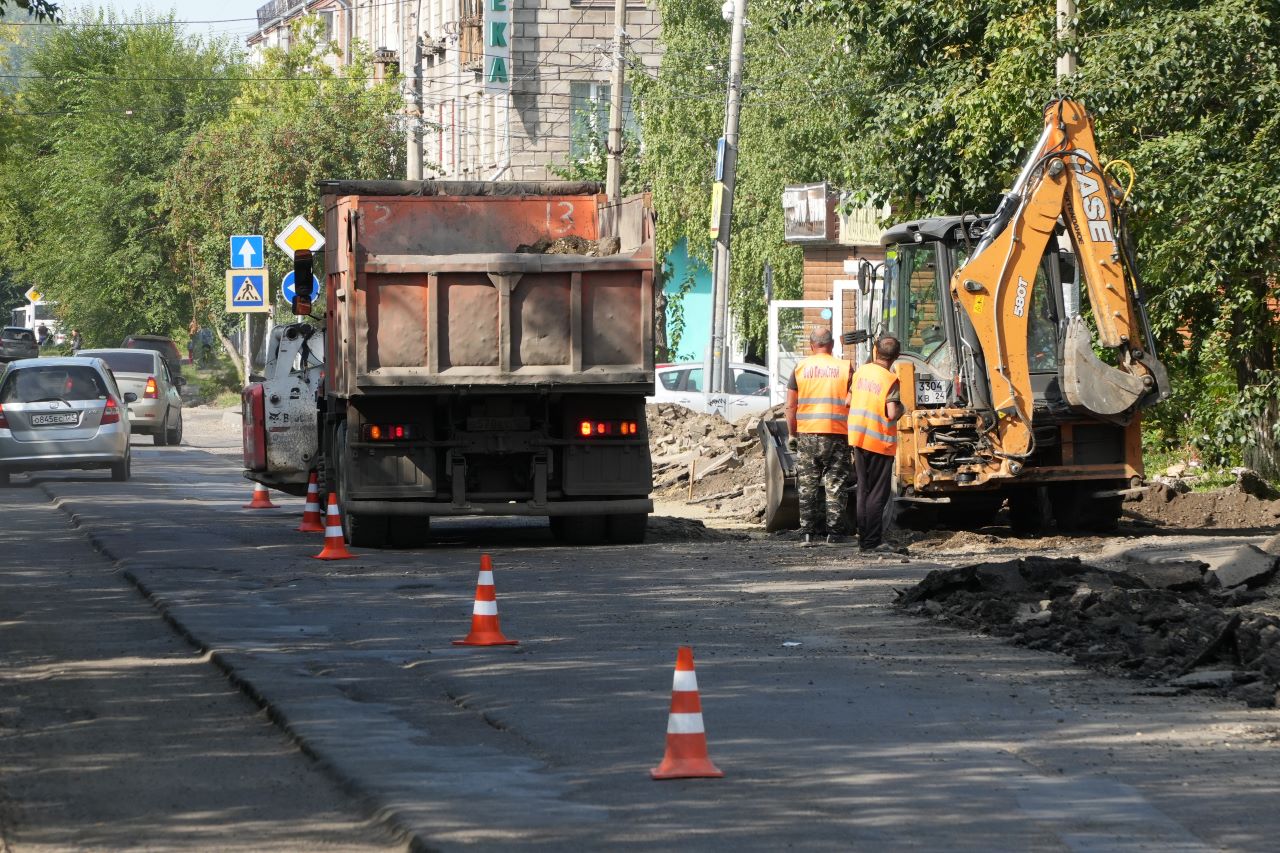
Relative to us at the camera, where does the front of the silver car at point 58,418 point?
facing away from the viewer

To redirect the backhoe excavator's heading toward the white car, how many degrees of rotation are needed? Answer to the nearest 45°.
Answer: approximately 45° to its right

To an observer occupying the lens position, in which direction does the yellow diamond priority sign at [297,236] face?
facing the viewer

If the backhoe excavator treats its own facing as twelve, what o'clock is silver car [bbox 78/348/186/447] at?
The silver car is roughly at 12 o'clock from the backhoe excavator.

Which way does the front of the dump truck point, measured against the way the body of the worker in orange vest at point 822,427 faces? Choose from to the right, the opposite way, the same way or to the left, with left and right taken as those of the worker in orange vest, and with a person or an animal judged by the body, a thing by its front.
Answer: the same way

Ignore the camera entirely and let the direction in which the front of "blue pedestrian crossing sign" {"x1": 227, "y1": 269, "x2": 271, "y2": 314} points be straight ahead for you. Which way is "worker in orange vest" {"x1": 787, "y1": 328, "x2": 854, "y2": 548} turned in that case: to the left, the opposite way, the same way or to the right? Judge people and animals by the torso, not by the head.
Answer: the opposite way

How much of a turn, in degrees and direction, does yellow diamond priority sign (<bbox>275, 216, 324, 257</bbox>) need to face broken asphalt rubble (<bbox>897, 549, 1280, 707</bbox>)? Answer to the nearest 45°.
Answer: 0° — it already faces it

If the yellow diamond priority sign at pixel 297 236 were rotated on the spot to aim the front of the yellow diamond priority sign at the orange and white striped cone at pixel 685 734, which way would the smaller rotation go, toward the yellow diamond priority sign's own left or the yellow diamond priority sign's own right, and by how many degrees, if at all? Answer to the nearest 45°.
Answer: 0° — it already faces it

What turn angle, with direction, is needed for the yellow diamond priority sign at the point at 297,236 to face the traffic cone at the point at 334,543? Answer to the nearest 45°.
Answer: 0° — it already faces it

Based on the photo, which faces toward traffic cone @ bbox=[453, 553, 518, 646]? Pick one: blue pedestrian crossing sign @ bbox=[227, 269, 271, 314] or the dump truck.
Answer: the blue pedestrian crossing sign

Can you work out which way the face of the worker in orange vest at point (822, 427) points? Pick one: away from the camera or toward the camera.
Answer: away from the camera

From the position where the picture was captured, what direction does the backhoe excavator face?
facing away from the viewer and to the left of the viewer

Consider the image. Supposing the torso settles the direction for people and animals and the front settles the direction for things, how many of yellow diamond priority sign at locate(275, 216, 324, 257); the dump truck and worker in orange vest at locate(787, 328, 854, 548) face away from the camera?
2

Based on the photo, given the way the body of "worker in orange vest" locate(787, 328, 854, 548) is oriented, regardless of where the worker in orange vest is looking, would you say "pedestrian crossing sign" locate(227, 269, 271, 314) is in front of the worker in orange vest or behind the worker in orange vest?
in front

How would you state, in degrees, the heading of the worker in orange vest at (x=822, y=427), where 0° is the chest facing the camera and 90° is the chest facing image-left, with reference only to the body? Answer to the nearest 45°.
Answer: approximately 180°
